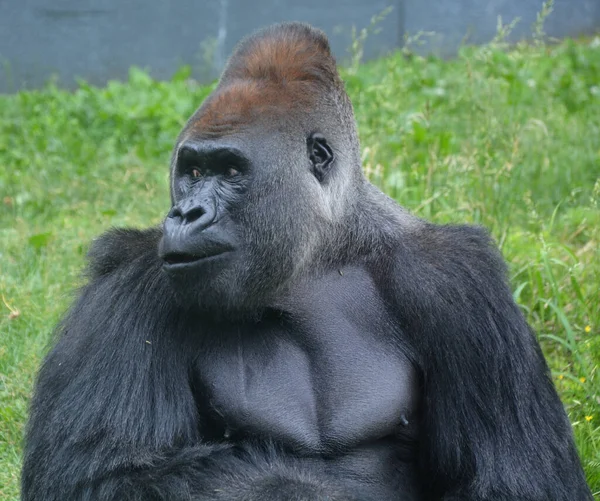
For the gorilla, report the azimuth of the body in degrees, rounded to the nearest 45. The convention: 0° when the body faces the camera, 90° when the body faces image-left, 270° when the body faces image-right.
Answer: approximately 0°
